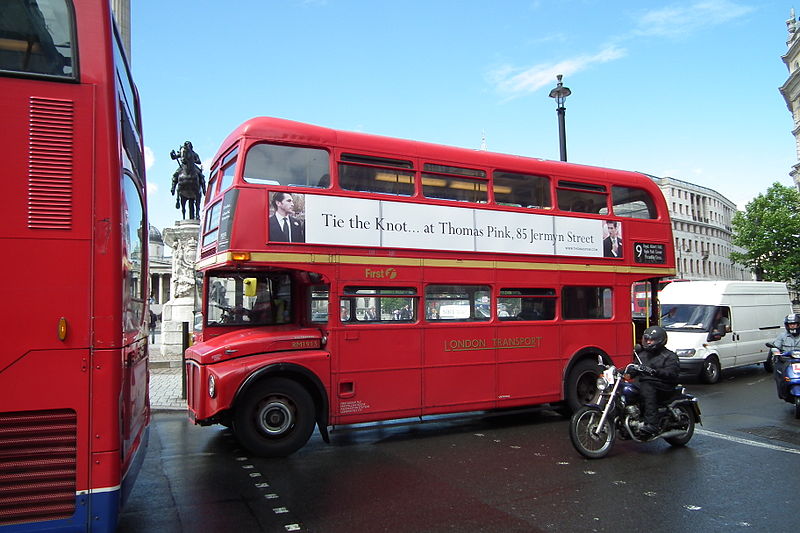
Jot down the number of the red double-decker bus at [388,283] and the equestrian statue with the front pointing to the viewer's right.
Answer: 0

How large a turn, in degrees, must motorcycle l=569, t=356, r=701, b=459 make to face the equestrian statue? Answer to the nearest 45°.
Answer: approximately 90° to its right

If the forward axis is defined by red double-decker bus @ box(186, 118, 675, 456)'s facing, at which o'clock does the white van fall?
The white van is roughly at 6 o'clock from the red double-decker bus.

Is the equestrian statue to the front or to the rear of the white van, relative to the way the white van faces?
to the front

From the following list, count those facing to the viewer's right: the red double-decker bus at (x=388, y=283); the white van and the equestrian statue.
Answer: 0

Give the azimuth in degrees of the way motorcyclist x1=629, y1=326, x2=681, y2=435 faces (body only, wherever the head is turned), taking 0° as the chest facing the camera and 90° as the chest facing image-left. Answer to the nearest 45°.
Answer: approximately 45°

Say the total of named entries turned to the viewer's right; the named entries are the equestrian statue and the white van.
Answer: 0

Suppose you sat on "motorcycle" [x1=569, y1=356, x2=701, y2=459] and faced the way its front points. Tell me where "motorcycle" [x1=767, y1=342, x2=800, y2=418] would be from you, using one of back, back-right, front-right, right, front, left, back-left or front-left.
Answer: back

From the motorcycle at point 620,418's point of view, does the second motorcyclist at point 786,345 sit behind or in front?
behind

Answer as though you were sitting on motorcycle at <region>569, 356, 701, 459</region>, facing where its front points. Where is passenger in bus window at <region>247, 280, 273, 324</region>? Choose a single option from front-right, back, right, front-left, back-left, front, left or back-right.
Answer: front-right

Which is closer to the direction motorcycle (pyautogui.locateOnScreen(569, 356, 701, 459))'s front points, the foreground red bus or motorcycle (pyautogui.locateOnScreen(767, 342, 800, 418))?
the foreground red bus

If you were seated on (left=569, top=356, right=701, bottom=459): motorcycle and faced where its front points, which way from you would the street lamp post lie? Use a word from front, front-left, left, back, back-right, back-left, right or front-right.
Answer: back-right

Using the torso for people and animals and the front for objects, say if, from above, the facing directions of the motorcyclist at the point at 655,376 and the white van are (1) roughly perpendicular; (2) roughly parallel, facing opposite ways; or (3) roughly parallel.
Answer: roughly parallel

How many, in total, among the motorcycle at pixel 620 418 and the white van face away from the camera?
0

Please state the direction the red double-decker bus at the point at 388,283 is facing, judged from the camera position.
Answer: facing the viewer and to the left of the viewer

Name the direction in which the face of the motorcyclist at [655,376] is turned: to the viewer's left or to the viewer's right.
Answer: to the viewer's left
